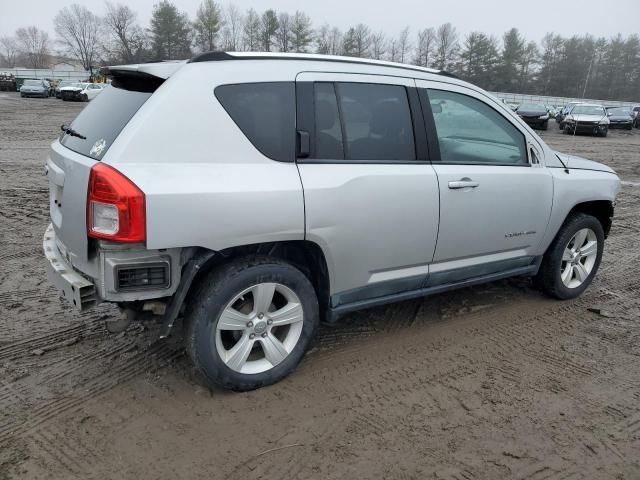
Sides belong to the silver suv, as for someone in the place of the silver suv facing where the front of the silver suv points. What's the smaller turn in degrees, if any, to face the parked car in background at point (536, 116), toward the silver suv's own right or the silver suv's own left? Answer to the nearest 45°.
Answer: approximately 45° to the silver suv's own left

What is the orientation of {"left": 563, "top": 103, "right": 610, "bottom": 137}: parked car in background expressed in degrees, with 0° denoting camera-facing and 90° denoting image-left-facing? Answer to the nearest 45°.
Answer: approximately 0°

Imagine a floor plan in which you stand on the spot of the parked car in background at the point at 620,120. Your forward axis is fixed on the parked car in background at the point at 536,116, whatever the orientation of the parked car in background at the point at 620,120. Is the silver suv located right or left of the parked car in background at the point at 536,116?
left

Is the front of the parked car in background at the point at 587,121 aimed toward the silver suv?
yes

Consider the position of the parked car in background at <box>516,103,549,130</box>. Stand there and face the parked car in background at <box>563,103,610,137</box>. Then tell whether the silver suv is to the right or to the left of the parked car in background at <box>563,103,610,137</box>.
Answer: right

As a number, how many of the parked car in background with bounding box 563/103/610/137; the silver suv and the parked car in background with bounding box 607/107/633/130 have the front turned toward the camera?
2

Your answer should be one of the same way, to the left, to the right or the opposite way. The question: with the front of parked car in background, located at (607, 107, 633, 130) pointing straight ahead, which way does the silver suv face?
the opposite way

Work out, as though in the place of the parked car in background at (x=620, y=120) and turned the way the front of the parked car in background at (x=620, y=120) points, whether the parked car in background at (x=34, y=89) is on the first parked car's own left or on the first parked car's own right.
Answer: on the first parked car's own right

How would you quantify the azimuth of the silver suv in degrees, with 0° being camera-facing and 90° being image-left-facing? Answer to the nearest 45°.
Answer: approximately 225°

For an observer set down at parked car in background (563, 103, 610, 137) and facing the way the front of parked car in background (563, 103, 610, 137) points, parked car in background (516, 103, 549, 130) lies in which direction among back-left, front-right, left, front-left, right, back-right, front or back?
back-right
